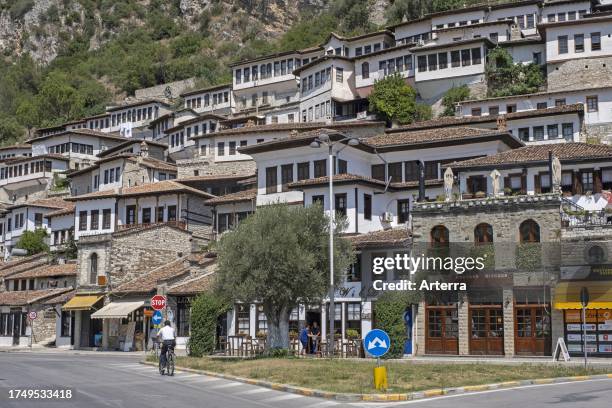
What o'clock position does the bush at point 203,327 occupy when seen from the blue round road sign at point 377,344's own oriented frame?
The bush is roughly at 5 o'clock from the blue round road sign.

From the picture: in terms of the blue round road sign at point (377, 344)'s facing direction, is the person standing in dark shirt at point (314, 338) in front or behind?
behind

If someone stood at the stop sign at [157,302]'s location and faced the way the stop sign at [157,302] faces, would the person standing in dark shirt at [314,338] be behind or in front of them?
behind

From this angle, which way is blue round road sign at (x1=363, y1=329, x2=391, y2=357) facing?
toward the camera

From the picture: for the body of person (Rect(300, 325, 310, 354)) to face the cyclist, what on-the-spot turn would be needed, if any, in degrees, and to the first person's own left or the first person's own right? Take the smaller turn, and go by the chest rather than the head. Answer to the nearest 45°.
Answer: approximately 90° to the first person's own right

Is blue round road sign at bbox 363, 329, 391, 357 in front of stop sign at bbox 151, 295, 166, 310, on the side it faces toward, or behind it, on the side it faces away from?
in front

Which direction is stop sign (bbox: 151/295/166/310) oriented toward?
toward the camera

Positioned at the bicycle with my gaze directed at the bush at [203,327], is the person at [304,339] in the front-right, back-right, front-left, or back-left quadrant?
front-right

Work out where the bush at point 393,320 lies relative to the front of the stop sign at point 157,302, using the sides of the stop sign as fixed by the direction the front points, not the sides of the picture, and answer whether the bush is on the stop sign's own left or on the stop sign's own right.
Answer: on the stop sign's own left

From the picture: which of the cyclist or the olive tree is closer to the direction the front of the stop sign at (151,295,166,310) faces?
the cyclist
